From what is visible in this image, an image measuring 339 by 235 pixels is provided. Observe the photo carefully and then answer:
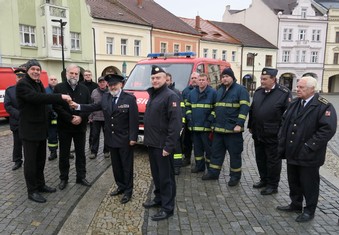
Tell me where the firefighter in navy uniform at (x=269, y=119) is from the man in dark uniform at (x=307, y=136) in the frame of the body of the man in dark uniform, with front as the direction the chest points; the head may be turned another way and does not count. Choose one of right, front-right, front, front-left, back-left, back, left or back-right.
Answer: right

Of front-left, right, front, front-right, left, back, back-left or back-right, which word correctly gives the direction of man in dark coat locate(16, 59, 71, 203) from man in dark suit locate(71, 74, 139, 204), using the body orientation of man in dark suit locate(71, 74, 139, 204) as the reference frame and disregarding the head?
front-right

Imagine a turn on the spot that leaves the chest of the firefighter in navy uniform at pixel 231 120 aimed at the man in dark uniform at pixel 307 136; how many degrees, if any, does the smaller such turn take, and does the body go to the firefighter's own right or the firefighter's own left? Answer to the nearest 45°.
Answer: approximately 90° to the firefighter's own left

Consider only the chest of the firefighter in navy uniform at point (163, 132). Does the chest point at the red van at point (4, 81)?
no

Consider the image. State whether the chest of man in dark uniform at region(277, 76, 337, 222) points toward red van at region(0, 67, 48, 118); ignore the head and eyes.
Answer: no

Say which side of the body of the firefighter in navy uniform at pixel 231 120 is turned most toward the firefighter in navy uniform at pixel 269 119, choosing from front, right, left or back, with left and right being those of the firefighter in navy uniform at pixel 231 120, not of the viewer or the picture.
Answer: left

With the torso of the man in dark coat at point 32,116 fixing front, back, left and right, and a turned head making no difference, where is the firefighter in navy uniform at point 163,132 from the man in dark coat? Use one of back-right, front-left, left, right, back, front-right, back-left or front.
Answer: front

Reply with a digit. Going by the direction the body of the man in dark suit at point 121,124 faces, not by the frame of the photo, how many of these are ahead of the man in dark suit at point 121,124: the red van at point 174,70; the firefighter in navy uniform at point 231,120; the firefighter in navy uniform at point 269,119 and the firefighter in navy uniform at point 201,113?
0

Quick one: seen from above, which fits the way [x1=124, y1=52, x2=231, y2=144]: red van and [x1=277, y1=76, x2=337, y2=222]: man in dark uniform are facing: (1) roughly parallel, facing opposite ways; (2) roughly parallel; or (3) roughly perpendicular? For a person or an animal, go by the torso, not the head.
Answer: roughly parallel

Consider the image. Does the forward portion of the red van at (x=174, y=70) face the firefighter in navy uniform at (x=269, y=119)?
no

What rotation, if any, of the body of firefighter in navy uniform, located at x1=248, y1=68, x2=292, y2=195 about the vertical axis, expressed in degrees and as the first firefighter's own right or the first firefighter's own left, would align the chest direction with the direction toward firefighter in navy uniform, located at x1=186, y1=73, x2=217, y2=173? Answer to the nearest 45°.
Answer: approximately 90° to the first firefighter's own right

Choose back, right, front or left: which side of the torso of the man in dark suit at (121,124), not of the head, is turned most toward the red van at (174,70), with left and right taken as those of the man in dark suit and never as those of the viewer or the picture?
back

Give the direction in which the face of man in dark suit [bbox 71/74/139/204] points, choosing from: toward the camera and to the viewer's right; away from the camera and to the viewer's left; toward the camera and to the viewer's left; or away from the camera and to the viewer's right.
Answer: toward the camera and to the viewer's left

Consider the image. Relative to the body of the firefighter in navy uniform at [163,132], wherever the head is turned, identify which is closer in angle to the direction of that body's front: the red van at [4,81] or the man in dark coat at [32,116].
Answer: the man in dark coat

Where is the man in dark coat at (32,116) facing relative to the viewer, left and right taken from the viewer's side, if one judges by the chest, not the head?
facing the viewer and to the right of the viewer

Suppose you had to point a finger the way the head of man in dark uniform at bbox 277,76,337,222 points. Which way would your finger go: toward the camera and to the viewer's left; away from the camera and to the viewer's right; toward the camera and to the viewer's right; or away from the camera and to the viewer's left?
toward the camera and to the viewer's left

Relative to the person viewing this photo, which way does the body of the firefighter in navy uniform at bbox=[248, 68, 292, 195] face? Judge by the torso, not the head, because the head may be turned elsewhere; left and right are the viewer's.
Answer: facing the viewer and to the left of the viewer

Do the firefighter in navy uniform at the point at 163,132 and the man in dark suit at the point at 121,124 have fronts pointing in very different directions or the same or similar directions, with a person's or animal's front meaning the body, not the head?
same or similar directions

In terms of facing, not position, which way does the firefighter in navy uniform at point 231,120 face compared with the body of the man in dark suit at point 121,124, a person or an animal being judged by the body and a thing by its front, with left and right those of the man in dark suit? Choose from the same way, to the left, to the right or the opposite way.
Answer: the same way
